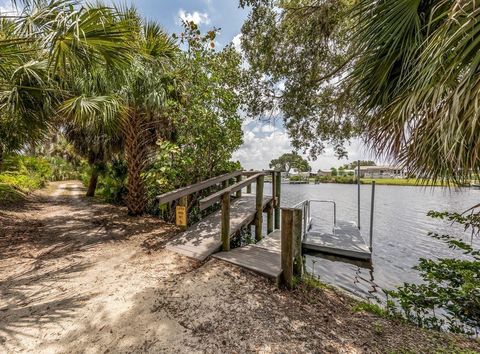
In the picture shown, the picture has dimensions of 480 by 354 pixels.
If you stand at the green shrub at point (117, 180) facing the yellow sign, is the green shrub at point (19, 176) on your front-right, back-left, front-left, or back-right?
back-right

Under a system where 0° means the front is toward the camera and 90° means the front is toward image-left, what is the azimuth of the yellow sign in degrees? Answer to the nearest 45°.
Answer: approximately 0°

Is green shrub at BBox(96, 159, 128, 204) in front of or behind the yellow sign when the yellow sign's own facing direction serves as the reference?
behind

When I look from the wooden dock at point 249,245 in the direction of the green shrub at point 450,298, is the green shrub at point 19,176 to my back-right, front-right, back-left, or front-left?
back-right

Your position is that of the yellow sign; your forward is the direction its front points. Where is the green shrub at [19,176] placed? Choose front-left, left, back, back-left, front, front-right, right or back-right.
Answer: back-right

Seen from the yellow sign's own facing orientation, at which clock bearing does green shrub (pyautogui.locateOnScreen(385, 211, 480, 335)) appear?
The green shrub is roughly at 10 o'clock from the yellow sign.

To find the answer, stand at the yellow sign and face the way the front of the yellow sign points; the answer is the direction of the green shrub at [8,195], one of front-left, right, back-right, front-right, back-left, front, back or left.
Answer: back-right

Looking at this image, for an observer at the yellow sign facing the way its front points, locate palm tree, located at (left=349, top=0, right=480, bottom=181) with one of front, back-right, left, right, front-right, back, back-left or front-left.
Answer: front-left
